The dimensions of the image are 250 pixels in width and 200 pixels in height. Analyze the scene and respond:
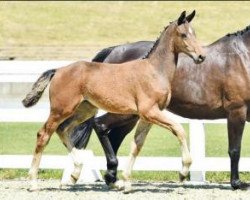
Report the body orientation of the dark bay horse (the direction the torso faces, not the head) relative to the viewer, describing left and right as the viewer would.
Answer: facing to the right of the viewer

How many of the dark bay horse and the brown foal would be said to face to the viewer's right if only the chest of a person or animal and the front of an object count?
2

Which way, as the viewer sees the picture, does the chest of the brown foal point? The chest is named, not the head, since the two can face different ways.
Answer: to the viewer's right

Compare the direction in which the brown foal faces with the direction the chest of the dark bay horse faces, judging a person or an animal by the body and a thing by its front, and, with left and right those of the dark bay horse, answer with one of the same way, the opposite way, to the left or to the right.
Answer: the same way
